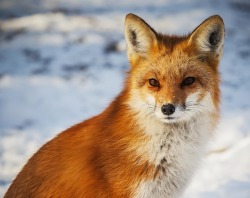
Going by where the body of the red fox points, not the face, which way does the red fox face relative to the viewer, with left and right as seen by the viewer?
facing the viewer and to the right of the viewer
